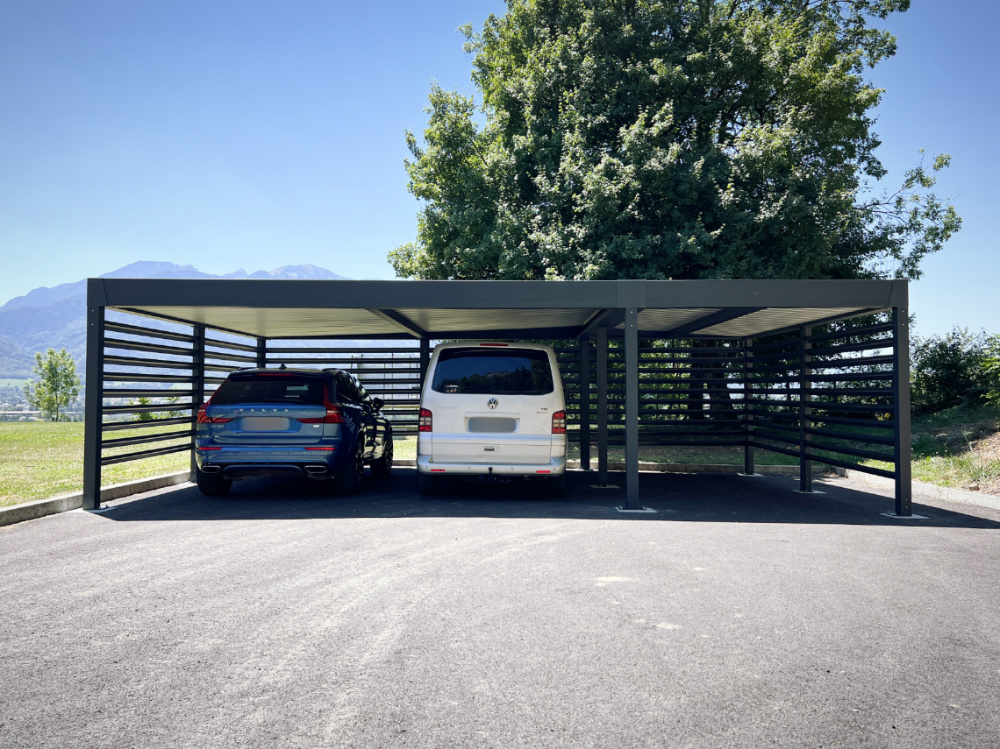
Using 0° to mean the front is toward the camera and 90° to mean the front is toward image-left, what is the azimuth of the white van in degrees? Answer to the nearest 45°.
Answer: approximately 180°

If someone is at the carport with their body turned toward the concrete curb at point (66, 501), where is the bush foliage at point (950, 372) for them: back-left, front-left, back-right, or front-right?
back-right

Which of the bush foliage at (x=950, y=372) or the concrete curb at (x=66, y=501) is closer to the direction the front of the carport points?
the concrete curb

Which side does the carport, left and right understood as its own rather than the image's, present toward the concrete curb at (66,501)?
right

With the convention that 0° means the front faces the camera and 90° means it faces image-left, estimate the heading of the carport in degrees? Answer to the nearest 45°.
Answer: approximately 0°

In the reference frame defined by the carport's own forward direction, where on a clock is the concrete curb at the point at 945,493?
The concrete curb is roughly at 9 o'clock from the carport.

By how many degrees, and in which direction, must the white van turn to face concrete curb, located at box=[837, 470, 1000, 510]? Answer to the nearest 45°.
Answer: approximately 90° to its right

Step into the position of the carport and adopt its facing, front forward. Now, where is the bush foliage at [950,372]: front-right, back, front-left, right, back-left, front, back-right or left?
back-left
